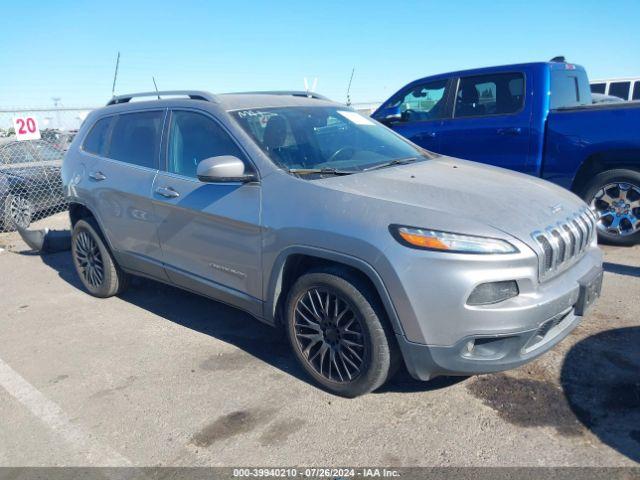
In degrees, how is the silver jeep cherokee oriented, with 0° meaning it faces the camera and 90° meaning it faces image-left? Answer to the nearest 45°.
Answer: approximately 315°

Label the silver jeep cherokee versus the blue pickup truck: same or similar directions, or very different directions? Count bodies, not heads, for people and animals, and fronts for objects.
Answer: very different directions

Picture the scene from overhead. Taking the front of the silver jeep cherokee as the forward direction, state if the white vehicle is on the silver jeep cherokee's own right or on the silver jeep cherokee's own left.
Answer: on the silver jeep cherokee's own left

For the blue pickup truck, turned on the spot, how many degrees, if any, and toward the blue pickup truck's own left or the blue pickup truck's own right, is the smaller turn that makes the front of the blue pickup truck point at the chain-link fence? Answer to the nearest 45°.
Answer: approximately 45° to the blue pickup truck's own left

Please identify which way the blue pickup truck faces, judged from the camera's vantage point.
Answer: facing away from the viewer and to the left of the viewer

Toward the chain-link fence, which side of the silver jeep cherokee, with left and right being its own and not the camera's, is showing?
back

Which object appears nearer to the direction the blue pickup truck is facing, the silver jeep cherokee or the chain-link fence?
the chain-link fence

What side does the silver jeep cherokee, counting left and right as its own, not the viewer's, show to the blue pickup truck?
left

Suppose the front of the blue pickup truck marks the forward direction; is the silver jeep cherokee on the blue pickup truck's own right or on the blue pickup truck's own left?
on the blue pickup truck's own left
